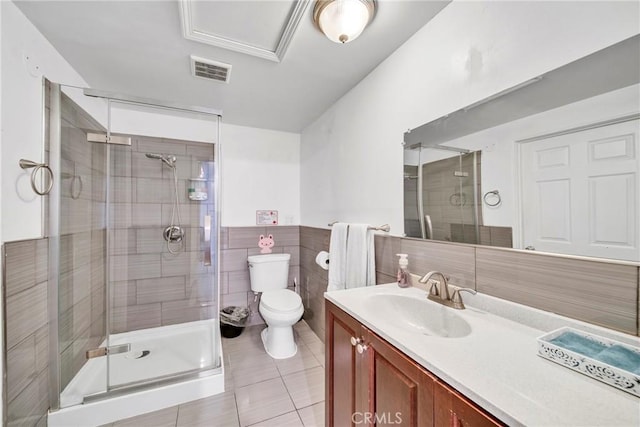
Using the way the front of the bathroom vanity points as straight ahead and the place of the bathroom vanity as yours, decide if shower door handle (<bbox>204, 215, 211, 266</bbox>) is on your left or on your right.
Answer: on your right

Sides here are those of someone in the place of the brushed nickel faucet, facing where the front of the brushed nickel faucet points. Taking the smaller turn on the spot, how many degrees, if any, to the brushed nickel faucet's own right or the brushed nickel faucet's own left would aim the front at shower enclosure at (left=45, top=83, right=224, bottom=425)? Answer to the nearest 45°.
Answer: approximately 45° to the brushed nickel faucet's own right

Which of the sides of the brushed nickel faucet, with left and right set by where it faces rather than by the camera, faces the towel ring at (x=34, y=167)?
front

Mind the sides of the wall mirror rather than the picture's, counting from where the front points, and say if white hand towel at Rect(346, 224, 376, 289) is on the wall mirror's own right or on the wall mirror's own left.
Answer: on the wall mirror's own right

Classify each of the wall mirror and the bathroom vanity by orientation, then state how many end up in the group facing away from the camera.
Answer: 0

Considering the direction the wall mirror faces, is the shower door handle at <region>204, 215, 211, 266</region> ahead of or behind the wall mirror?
ahead

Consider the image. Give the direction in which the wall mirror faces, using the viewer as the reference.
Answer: facing the viewer and to the left of the viewer
